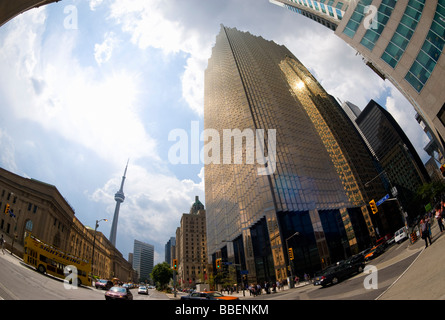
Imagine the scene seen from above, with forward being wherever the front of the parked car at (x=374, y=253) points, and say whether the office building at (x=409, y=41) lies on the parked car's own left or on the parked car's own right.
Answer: on the parked car's own left

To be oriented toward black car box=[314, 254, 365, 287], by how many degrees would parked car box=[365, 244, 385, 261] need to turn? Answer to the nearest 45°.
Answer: approximately 45° to its left

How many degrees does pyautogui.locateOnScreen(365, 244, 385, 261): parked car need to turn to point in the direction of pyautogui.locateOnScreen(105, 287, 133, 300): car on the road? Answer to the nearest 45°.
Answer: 0° — it already faces it

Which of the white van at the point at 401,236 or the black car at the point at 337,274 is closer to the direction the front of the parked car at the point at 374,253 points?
the black car

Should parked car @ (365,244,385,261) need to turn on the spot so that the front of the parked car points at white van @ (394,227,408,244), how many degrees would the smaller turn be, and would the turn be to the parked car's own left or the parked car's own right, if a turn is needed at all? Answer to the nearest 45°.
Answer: approximately 180°
